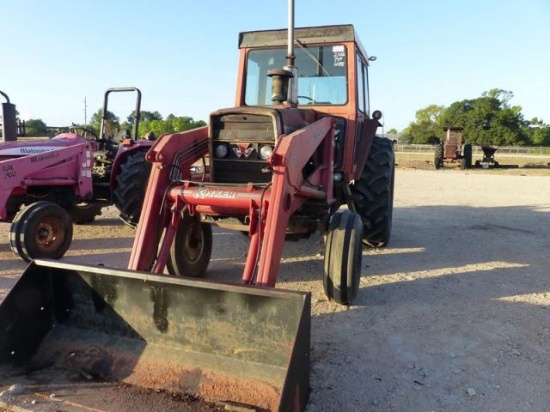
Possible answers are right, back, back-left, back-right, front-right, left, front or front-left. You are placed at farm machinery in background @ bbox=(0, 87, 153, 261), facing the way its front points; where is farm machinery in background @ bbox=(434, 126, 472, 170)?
back

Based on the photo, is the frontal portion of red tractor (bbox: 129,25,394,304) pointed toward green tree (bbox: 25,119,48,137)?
no

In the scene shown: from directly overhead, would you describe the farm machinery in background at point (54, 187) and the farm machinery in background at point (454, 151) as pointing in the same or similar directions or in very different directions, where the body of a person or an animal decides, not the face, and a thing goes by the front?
very different directions

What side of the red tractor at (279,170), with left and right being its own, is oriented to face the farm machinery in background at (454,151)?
back

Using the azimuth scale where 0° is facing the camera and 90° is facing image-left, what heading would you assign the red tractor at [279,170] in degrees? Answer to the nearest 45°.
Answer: approximately 45°

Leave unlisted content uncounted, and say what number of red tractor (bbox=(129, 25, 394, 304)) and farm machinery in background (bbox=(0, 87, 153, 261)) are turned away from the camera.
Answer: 0

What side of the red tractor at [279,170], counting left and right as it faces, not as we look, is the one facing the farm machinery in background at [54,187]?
right

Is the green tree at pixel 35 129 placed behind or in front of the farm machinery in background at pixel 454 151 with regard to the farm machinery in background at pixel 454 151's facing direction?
behind
